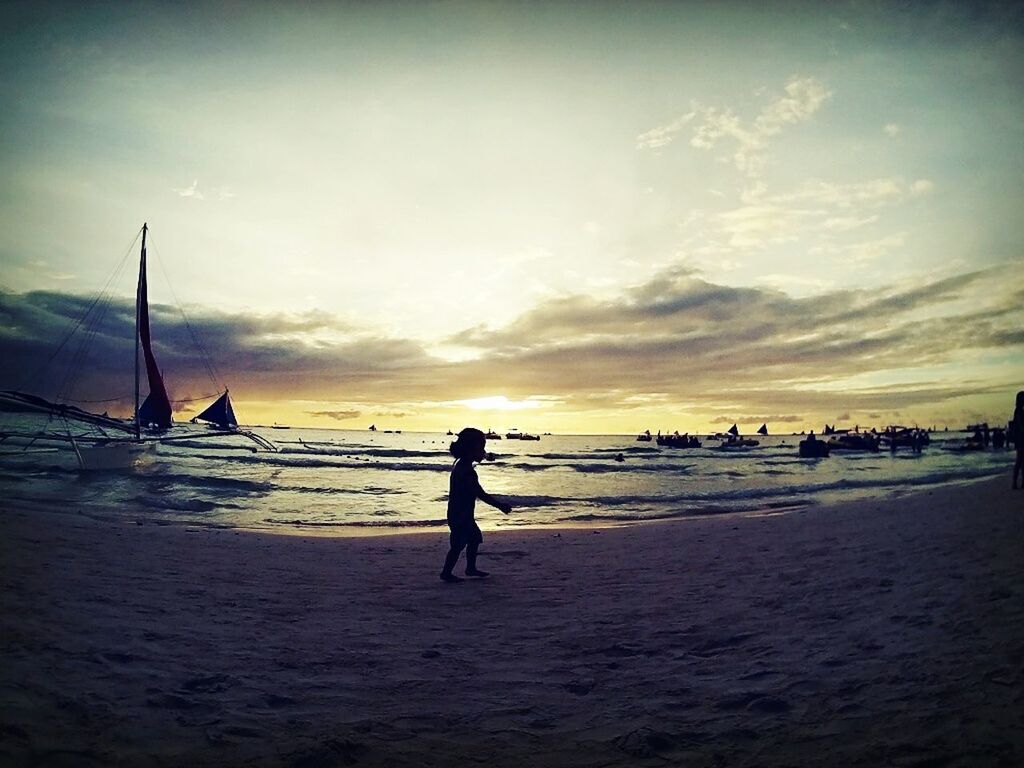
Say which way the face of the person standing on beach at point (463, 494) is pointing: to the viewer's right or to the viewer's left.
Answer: to the viewer's right

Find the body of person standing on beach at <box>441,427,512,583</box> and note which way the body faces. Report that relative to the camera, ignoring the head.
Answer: to the viewer's right

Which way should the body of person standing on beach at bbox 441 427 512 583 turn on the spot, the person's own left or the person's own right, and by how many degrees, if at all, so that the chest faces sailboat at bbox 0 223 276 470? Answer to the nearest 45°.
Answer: approximately 135° to the person's own left

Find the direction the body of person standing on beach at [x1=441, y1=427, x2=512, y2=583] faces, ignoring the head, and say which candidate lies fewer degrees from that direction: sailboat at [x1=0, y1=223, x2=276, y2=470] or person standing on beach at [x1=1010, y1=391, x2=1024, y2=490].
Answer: the person standing on beach

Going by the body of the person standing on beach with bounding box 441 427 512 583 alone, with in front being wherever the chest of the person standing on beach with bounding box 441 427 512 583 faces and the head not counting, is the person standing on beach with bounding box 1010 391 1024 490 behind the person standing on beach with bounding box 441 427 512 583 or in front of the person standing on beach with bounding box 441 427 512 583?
in front
